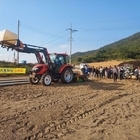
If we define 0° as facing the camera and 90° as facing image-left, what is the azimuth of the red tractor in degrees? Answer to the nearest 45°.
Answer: approximately 45°
